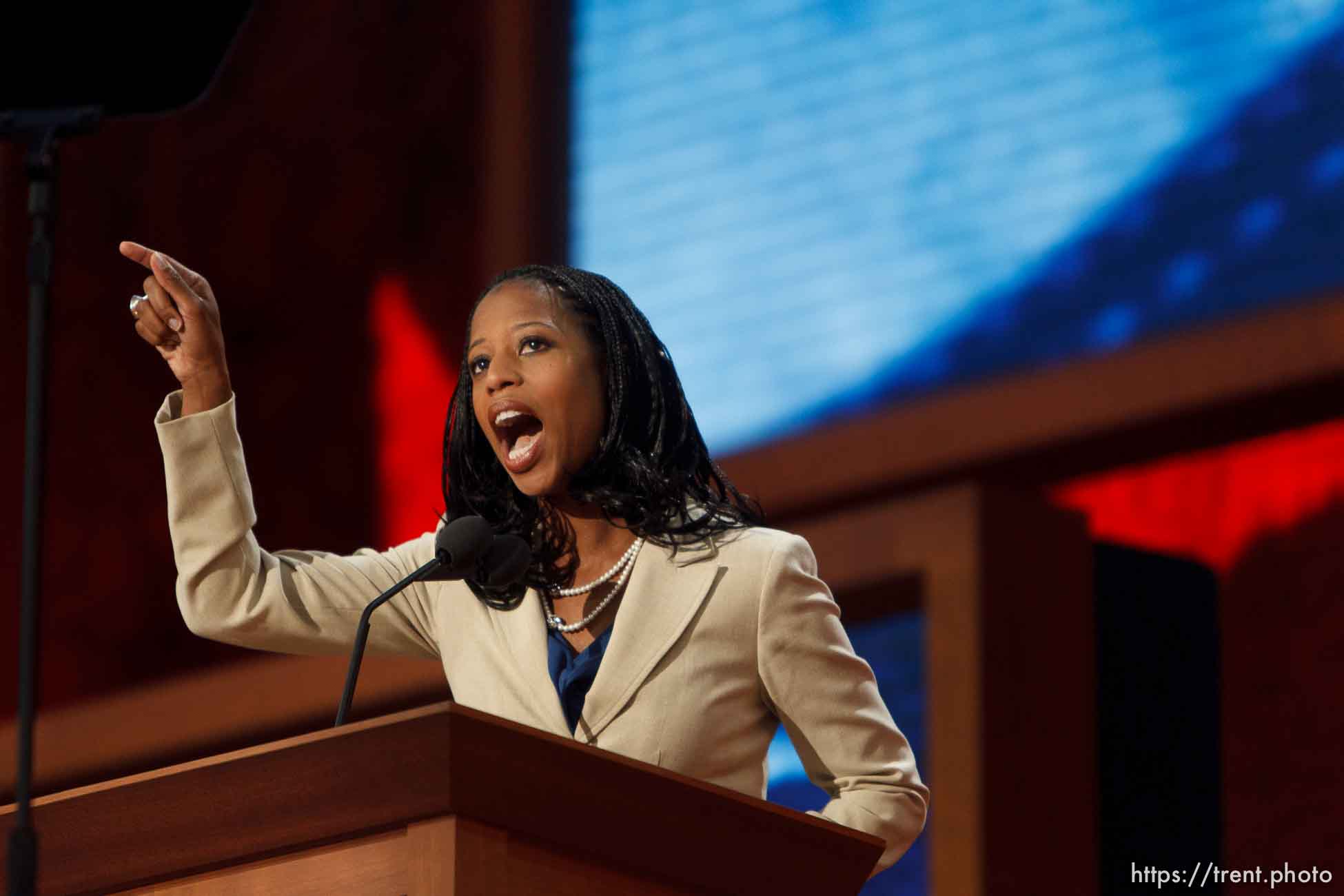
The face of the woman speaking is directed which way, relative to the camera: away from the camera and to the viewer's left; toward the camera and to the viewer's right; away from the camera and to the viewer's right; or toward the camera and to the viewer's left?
toward the camera and to the viewer's left

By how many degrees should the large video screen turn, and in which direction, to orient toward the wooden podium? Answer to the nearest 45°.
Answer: approximately 45° to its left

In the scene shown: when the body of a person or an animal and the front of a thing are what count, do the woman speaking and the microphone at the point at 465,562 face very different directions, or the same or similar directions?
very different directions

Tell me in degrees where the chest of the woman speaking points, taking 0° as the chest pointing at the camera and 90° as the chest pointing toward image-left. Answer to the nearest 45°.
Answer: approximately 45°

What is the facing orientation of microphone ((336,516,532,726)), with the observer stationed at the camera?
facing away from the viewer and to the right of the viewer

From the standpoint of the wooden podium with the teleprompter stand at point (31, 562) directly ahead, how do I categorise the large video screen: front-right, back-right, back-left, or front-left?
back-right

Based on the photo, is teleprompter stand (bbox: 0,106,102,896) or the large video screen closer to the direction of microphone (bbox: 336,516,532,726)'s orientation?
the large video screen

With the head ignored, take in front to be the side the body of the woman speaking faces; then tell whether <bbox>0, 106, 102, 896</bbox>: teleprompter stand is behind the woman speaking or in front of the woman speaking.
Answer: in front

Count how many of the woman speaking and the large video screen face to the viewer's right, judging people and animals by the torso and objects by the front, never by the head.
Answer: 0

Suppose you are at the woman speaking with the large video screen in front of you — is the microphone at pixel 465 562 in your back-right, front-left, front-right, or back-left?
back-left

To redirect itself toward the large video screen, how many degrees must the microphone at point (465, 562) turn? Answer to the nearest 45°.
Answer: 0° — it already faces it

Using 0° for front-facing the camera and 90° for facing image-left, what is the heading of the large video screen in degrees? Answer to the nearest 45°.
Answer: approximately 45°
